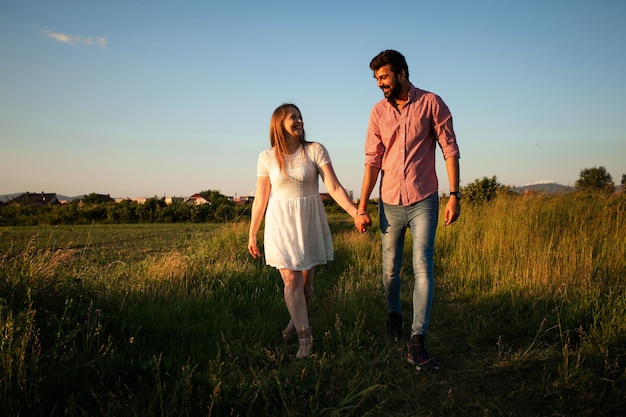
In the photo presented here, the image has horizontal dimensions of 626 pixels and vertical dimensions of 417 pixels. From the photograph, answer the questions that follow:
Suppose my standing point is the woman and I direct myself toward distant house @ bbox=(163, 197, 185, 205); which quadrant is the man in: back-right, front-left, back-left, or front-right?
back-right

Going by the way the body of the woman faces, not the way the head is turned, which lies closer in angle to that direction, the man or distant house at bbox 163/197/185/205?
the man

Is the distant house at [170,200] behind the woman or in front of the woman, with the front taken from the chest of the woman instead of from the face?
behind

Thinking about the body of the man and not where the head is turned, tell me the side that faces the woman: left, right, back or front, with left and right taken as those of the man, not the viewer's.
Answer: right

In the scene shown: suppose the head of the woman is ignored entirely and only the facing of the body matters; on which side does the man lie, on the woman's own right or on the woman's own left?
on the woman's own left

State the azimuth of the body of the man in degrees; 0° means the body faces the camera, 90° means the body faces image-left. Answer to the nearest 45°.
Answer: approximately 0°

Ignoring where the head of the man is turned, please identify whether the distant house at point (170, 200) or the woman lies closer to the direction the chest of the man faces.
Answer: the woman

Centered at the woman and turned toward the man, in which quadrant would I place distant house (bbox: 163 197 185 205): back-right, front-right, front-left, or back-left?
back-left

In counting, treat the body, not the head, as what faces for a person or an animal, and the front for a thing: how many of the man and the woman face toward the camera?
2

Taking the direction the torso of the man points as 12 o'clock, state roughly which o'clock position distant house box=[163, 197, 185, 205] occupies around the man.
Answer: The distant house is roughly at 5 o'clock from the man.
